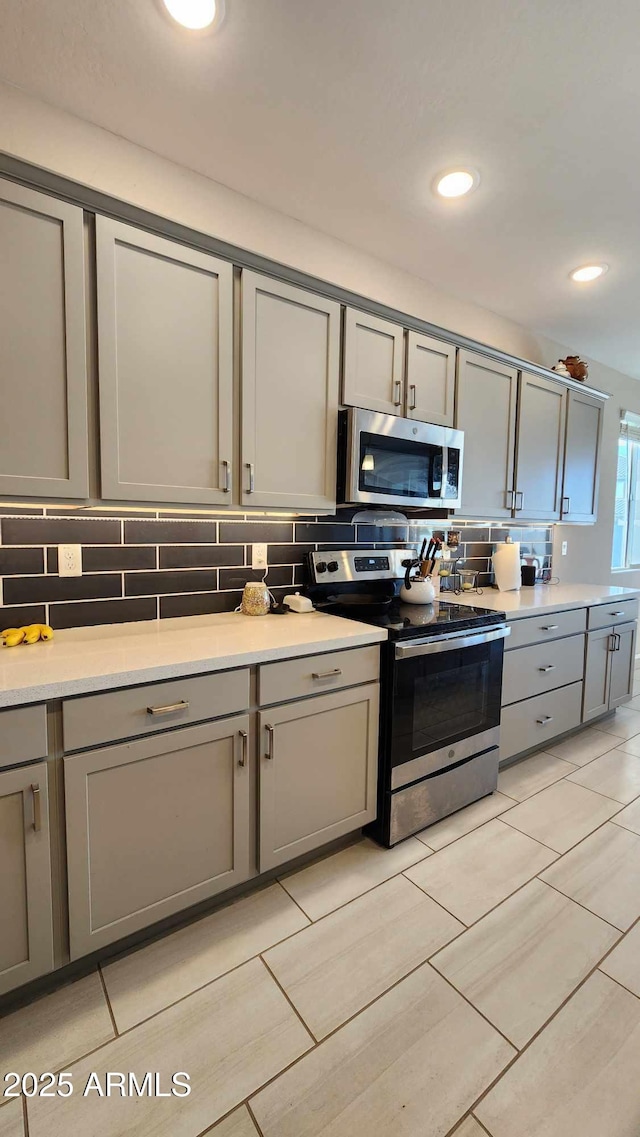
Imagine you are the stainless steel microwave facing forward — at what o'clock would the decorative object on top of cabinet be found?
The decorative object on top of cabinet is roughly at 9 o'clock from the stainless steel microwave.

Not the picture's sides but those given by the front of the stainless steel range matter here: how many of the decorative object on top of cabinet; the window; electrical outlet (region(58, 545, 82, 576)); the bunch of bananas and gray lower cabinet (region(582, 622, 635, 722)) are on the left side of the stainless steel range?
3

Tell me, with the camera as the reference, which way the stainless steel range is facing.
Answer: facing the viewer and to the right of the viewer

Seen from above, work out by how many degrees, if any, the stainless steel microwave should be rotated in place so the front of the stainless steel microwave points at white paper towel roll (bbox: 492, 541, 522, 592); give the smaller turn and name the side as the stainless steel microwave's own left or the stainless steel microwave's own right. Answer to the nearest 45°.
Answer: approximately 90° to the stainless steel microwave's own left

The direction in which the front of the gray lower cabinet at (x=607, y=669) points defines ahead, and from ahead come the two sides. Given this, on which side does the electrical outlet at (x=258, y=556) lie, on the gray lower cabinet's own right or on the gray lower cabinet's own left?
on the gray lower cabinet's own right

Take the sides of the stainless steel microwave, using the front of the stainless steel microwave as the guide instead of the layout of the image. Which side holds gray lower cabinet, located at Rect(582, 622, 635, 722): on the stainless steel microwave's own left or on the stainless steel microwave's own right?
on the stainless steel microwave's own left

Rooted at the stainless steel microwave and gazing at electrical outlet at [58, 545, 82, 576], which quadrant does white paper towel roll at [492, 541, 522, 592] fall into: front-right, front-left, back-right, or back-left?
back-right

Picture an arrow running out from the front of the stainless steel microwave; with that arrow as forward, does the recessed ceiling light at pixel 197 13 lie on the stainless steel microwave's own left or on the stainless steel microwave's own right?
on the stainless steel microwave's own right

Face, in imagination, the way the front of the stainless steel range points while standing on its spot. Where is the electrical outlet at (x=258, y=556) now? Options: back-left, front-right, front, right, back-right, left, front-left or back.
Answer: back-right

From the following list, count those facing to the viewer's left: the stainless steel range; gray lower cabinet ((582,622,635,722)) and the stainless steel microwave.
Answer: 0

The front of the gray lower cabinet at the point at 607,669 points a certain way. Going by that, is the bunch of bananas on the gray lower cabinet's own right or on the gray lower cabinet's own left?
on the gray lower cabinet's own right

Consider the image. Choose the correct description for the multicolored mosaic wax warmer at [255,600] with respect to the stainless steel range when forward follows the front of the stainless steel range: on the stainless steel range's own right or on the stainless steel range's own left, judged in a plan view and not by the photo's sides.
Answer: on the stainless steel range's own right

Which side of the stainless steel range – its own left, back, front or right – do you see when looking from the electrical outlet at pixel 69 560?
right
